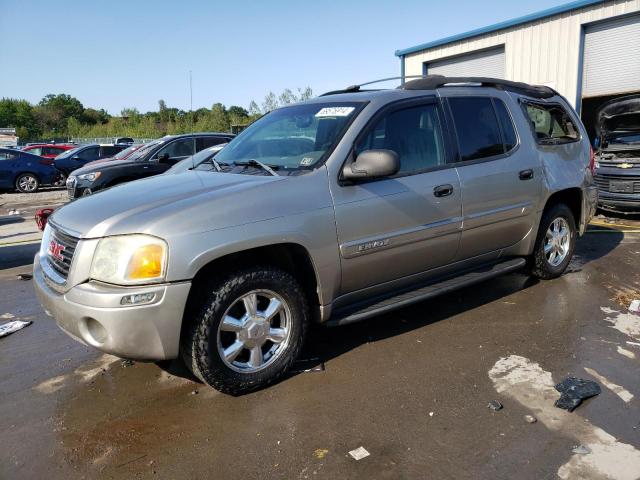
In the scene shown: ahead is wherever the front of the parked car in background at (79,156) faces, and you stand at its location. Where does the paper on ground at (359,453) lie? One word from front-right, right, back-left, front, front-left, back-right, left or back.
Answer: front-left

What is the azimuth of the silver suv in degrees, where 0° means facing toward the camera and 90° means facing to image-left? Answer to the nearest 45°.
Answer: approximately 45°

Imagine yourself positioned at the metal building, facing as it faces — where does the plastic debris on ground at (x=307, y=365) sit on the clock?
The plastic debris on ground is roughly at 11 o'clock from the metal building.

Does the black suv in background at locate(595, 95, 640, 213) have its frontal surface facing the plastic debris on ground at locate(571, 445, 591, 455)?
yes

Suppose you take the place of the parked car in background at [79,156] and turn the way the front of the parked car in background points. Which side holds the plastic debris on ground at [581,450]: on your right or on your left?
on your left

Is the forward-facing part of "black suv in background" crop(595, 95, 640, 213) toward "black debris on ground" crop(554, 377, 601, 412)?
yes

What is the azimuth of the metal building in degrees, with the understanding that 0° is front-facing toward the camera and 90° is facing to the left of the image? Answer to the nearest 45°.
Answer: approximately 45°

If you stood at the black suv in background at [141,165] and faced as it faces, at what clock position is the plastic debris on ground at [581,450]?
The plastic debris on ground is roughly at 10 o'clock from the black suv in background.

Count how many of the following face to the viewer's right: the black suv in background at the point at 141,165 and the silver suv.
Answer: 0
